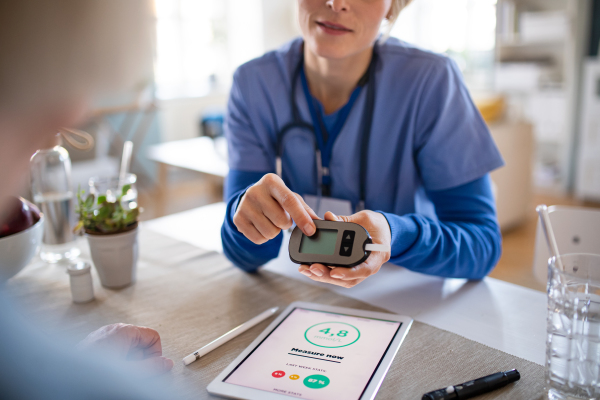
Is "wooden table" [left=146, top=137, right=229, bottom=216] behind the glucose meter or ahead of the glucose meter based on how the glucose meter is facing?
behind

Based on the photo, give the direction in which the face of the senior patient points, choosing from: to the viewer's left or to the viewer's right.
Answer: to the viewer's right

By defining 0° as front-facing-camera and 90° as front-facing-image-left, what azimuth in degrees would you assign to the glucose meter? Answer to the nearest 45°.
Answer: approximately 0°

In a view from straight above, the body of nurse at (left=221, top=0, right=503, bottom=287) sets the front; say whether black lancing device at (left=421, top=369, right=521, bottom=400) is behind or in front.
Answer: in front

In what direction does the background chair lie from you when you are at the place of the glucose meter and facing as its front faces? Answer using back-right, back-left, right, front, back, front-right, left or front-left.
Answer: back-left
